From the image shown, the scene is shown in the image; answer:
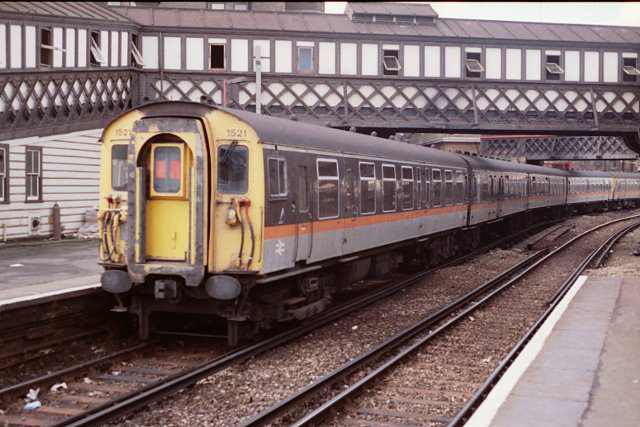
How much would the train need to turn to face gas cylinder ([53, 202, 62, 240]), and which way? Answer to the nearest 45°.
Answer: approximately 90° to its right

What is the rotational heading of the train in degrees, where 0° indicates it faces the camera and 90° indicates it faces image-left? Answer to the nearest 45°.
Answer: approximately 45°
